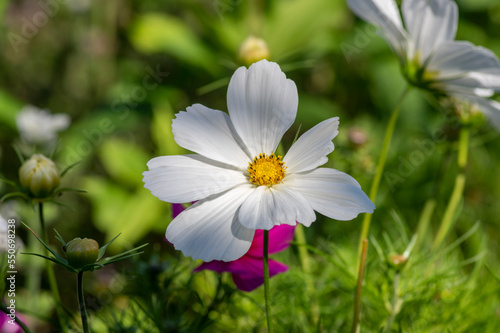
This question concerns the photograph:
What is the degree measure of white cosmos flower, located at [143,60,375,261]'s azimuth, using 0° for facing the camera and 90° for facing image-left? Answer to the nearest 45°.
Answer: approximately 0°
